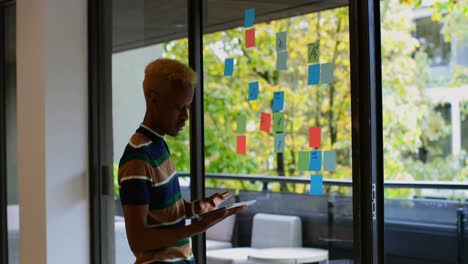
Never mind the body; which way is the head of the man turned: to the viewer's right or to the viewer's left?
to the viewer's right

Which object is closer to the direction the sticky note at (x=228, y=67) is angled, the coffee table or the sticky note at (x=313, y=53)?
the sticky note

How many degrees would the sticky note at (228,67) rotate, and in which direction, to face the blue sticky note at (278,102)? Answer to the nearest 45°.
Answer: approximately 45° to its left
